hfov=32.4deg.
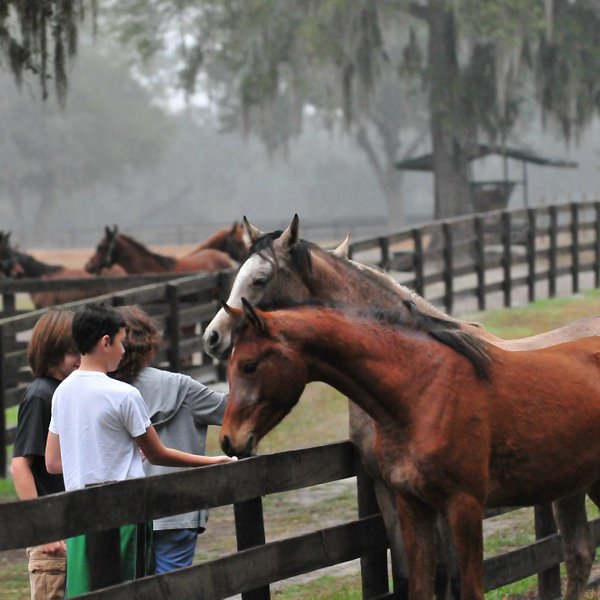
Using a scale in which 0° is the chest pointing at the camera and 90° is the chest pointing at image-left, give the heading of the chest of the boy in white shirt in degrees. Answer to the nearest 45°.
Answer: approximately 225°

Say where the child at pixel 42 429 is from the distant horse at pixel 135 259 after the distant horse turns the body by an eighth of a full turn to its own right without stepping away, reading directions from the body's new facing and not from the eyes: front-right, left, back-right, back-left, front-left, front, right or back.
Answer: back-left

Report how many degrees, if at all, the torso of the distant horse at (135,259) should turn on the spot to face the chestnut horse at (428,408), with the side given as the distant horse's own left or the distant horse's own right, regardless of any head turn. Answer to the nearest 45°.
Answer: approximately 90° to the distant horse's own left

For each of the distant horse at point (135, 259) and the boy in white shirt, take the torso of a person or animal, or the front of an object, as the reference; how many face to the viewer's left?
1

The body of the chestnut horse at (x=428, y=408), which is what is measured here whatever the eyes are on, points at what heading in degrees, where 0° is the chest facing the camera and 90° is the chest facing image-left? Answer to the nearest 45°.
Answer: approximately 45°

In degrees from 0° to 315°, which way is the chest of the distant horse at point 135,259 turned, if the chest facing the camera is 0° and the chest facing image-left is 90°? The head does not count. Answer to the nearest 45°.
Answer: approximately 90°

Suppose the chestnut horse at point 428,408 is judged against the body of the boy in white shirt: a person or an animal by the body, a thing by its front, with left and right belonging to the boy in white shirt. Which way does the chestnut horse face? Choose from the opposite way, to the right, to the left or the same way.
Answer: the opposite way

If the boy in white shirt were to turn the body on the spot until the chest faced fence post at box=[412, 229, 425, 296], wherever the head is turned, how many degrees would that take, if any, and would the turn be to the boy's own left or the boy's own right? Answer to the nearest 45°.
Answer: approximately 45° to the boy's own left

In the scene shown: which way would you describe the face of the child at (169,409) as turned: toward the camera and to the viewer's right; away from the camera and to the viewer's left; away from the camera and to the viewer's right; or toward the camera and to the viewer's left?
away from the camera and to the viewer's right

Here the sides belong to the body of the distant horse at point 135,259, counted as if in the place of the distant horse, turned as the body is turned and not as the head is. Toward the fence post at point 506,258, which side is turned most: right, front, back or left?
back

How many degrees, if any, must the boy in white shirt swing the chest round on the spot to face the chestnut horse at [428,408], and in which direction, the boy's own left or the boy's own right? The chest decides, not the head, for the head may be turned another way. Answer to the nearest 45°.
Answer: approximately 45° to the boy's own right

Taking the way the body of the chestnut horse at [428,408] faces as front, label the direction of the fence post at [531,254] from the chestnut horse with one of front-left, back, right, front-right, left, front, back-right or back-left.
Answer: back-right
